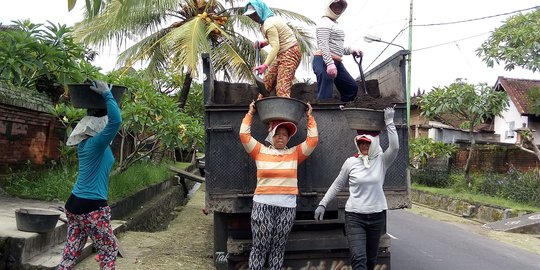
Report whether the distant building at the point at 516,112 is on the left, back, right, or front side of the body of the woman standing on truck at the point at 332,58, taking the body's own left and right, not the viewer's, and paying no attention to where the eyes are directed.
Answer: left

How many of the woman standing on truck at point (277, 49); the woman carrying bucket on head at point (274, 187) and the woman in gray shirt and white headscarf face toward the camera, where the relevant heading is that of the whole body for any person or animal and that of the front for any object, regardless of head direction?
2

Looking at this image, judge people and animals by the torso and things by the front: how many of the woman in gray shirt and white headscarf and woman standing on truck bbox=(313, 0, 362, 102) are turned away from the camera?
0

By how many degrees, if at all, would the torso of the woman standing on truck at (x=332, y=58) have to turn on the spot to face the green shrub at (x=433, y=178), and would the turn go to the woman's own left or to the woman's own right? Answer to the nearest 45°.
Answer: approximately 135° to the woman's own left

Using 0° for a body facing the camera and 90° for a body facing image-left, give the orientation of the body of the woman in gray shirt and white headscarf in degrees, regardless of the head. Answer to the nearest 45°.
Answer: approximately 0°

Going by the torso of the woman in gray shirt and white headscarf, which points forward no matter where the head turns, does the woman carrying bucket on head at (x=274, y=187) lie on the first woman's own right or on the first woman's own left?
on the first woman's own right

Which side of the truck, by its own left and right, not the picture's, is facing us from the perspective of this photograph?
back

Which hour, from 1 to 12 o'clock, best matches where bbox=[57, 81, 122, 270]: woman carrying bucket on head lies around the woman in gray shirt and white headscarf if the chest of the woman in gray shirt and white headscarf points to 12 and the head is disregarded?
The woman carrying bucket on head is roughly at 2 o'clock from the woman in gray shirt and white headscarf.

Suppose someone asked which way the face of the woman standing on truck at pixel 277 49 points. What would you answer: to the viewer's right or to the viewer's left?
to the viewer's left

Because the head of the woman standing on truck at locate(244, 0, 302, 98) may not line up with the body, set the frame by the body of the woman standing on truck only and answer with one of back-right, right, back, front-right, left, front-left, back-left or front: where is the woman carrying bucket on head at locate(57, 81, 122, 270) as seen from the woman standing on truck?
front-left

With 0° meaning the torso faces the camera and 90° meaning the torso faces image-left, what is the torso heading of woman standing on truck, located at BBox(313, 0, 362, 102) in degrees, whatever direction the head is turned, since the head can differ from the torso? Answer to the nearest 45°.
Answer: approximately 315°
